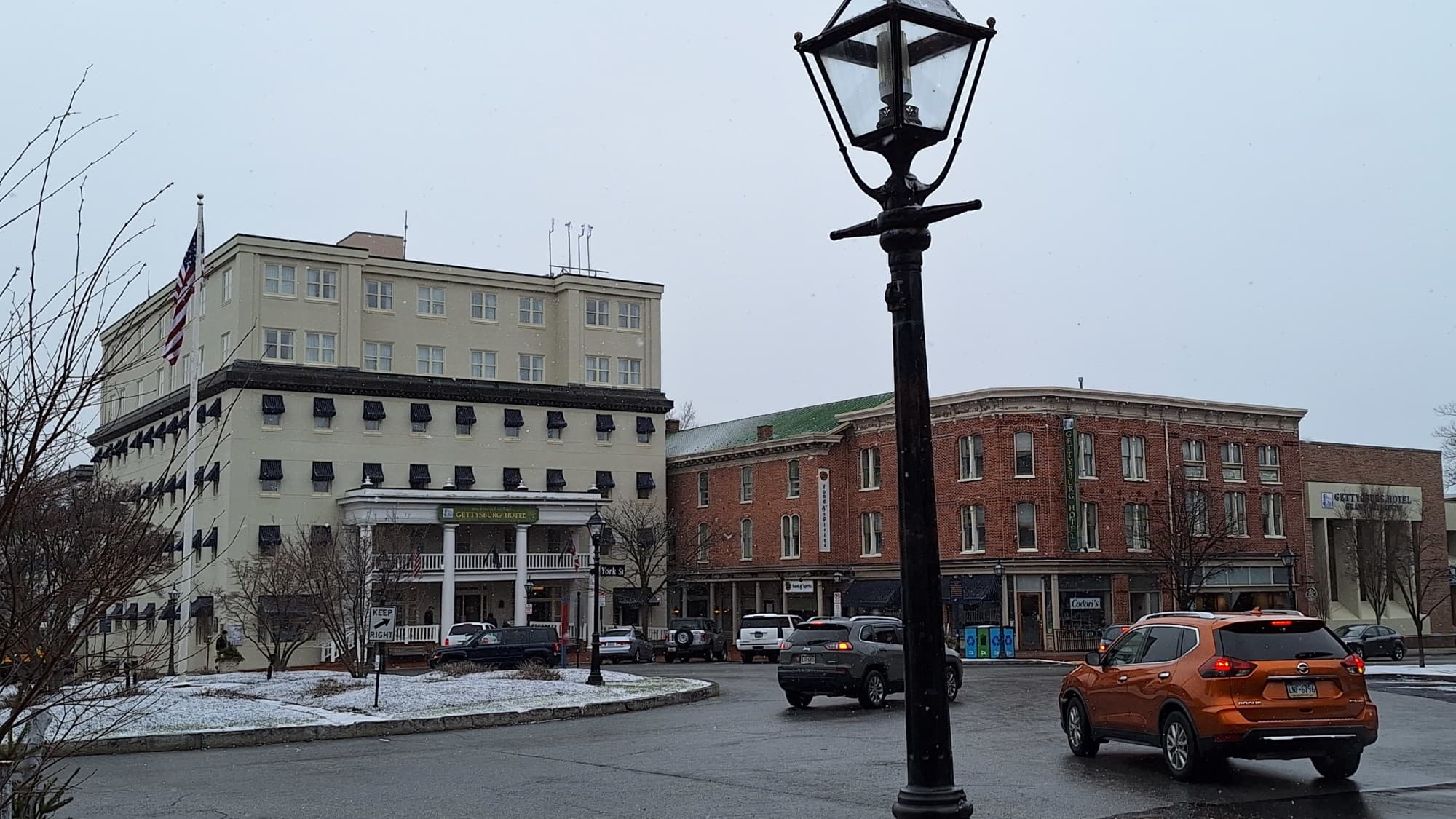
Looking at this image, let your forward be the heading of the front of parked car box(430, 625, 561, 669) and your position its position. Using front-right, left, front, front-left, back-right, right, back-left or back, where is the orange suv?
left

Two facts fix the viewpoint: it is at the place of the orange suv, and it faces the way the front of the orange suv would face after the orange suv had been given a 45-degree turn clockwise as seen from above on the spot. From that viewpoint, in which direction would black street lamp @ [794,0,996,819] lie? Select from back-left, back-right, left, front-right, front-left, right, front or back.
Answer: back

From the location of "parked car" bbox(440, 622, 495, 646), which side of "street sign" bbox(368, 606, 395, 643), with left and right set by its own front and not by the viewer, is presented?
back

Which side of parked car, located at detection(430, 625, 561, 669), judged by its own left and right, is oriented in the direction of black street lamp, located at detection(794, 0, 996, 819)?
left

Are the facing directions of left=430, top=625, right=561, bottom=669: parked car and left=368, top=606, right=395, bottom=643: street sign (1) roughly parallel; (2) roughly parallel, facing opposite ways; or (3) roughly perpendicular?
roughly perpendicular

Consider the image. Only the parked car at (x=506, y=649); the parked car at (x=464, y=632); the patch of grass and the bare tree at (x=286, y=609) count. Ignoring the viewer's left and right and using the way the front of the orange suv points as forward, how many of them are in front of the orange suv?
4

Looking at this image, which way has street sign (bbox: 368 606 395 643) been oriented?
toward the camera

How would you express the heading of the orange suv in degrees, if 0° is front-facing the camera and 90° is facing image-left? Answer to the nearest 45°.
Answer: approximately 135°

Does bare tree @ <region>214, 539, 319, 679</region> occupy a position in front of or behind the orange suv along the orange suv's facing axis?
in front

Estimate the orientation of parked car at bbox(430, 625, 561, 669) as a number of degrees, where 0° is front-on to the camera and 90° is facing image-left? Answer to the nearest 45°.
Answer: approximately 90°

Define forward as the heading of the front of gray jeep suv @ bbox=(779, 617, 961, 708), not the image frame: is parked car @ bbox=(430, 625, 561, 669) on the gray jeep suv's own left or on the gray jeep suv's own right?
on the gray jeep suv's own left

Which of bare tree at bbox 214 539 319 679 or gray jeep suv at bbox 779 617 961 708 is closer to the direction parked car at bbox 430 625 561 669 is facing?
the bare tree

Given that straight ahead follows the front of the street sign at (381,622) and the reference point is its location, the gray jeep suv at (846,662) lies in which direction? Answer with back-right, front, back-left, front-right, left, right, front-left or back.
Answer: left

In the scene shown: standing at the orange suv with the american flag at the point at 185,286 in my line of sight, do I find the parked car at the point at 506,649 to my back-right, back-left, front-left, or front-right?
front-right

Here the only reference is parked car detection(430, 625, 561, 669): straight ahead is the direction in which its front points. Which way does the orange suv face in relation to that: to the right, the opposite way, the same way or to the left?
to the right

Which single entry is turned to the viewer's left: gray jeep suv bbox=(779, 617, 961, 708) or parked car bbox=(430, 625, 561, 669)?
the parked car

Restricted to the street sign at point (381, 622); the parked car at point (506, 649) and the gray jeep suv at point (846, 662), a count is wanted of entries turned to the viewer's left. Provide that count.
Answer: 1

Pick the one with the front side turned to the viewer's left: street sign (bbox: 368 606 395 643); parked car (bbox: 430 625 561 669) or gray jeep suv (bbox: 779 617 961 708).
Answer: the parked car
